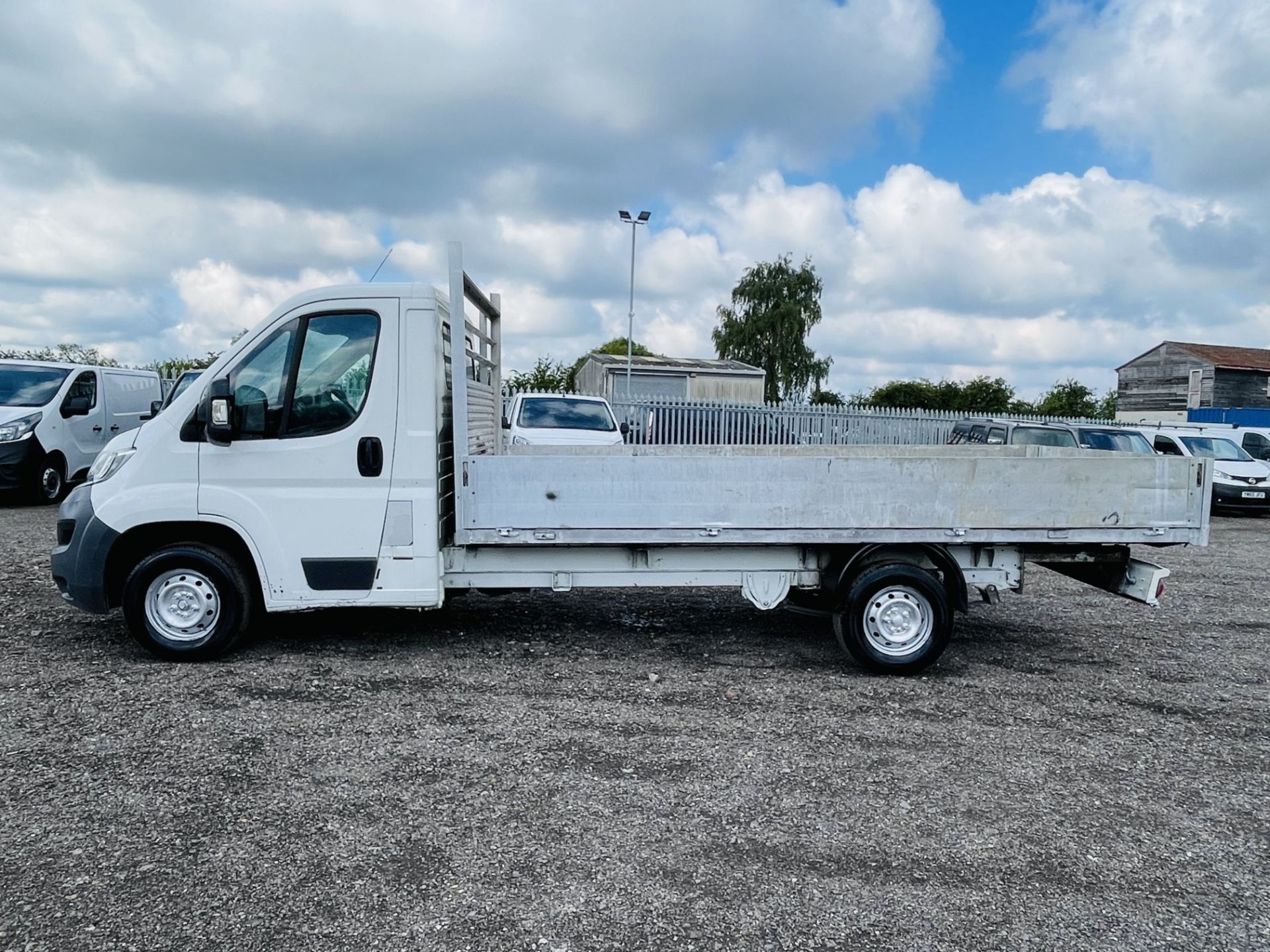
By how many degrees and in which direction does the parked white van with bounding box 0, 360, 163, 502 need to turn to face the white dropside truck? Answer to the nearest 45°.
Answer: approximately 45° to its left

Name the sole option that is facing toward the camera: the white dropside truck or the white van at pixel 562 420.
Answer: the white van

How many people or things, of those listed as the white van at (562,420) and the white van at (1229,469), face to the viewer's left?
0

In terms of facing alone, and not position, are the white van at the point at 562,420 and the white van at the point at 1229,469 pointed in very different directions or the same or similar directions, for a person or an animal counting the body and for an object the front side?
same or similar directions

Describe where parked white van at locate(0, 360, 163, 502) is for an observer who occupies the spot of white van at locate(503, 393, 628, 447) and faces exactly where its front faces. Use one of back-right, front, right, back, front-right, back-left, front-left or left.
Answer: right

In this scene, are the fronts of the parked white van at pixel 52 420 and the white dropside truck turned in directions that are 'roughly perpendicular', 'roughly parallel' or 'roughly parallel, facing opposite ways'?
roughly perpendicular

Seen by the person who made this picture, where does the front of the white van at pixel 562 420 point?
facing the viewer

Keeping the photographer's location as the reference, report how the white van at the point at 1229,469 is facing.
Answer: facing the viewer and to the right of the viewer

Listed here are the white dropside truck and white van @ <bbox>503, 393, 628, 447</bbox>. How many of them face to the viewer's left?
1

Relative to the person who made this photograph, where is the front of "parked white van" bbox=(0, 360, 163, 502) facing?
facing the viewer and to the left of the viewer

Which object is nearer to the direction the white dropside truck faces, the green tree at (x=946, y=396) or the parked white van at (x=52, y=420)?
the parked white van

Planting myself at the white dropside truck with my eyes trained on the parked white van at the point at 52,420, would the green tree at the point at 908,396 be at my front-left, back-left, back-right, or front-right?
front-right

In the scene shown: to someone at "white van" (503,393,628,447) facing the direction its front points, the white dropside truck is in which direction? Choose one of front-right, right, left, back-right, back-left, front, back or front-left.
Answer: front

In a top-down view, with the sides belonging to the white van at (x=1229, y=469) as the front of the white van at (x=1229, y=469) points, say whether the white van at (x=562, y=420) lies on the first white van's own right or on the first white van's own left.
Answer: on the first white van's own right

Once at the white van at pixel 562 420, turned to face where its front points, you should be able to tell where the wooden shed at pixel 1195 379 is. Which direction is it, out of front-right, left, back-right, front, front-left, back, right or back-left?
back-left

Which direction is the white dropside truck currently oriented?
to the viewer's left
